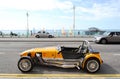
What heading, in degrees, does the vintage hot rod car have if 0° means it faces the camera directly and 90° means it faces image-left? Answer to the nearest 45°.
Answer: approximately 90°
